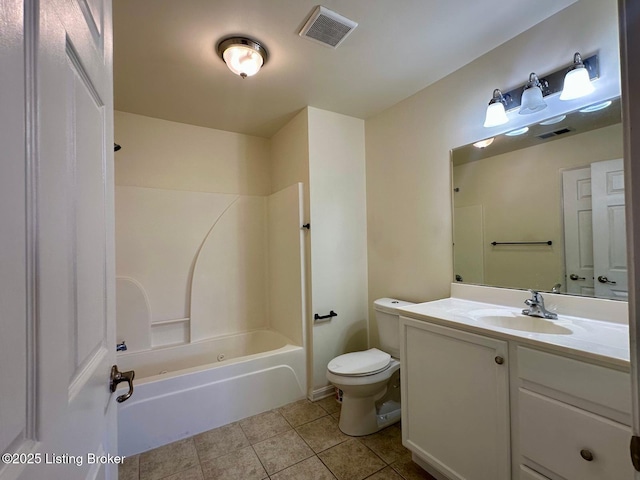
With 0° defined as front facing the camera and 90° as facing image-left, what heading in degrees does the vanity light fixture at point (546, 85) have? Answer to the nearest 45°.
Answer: approximately 45°

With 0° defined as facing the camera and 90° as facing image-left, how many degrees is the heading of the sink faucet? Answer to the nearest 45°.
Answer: approximately 45°

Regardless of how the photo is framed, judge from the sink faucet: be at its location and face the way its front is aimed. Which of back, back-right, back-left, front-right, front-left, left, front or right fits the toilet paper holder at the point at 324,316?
front-right

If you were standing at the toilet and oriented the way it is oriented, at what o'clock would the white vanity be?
The white vanity is roughly at 9 o'clock from the toilet.

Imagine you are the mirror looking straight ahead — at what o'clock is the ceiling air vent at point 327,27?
The ceiling air vent is roughly at 12 o'clock from the mirror.

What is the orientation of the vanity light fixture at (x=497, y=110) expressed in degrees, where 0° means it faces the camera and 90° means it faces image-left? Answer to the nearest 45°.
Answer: approximately 45°

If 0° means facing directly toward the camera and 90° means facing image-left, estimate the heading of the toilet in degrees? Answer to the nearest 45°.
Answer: approximately 45°

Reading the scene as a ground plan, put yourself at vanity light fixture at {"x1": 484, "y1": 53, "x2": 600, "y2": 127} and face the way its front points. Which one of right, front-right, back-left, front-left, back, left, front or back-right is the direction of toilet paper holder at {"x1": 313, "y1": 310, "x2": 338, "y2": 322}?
front-right
